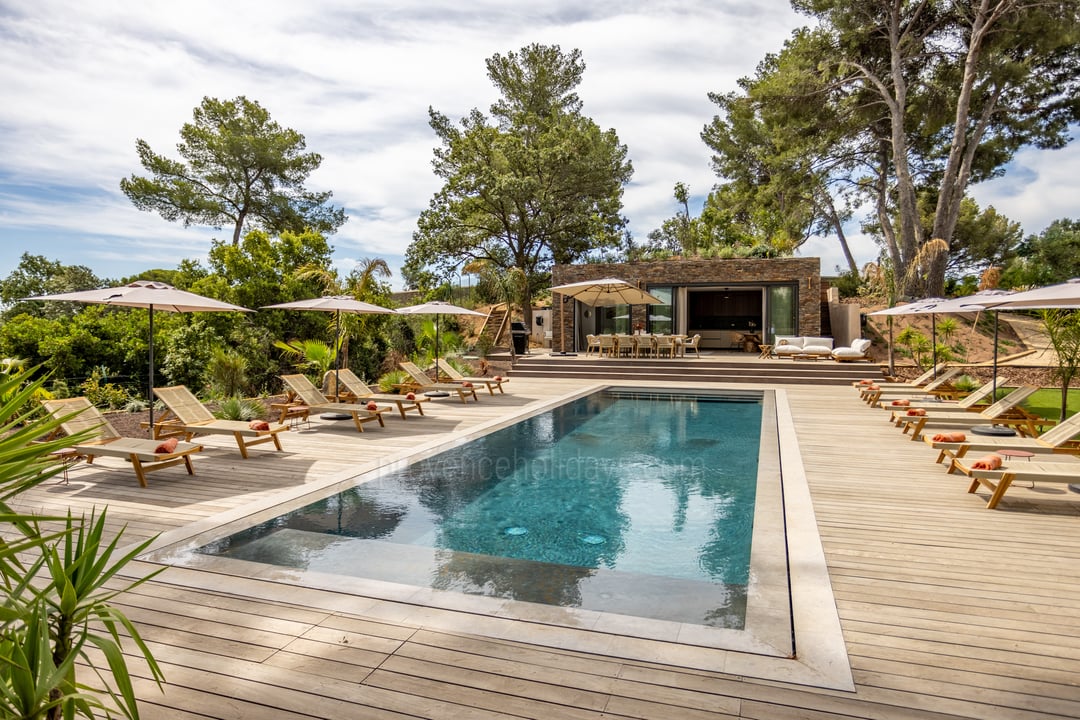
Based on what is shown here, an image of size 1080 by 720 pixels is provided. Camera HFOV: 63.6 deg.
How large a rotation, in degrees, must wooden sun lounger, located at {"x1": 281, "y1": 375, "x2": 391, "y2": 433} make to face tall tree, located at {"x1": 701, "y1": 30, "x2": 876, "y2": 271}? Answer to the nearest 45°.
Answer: approximately 90° to its left

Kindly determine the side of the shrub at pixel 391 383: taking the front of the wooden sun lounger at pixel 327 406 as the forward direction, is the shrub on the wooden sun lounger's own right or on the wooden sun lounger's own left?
on the wooden sun lounger's own left

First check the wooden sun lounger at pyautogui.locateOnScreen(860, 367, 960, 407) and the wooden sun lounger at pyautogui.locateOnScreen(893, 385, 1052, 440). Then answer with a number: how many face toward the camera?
0

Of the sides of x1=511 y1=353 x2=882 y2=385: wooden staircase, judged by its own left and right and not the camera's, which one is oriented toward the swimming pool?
front

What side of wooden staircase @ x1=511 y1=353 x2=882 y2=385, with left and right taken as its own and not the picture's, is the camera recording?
front

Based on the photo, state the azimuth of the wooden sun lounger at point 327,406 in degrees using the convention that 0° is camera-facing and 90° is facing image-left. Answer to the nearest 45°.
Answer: approximately 315°

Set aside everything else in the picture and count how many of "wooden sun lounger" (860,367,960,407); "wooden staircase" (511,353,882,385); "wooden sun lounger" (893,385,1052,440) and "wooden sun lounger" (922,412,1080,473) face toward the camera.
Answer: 1

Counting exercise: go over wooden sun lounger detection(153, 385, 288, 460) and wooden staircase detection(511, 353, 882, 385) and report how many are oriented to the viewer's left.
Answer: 0

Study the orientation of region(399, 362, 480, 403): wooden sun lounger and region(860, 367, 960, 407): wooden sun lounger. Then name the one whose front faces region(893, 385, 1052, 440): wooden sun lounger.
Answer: region(399, 362, 480, 403): wooden sun lounger

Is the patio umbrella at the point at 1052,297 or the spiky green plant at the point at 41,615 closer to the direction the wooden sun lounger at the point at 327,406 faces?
the patio umbrella

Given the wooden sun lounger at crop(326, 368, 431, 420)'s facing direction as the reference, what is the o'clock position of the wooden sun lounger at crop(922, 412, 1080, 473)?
the wooden sun lounger at crop(922, 412, 1080, 473) is roughly at 12 o'clock from the wooden sun lounger at crop(326, 368, 431, 420).

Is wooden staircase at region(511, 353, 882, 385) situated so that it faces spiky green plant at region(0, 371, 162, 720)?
yes

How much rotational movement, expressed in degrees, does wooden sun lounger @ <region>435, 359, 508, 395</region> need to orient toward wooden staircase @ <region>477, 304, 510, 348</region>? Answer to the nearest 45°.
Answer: approximately 135° to its left

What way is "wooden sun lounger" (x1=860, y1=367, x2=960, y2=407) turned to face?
to the viewer's left

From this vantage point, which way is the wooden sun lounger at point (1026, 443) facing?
to the viewer's left

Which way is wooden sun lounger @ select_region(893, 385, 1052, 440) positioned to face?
to the viewer's left

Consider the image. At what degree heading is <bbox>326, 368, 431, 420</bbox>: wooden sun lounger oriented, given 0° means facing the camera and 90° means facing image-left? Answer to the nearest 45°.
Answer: approximately 315°
